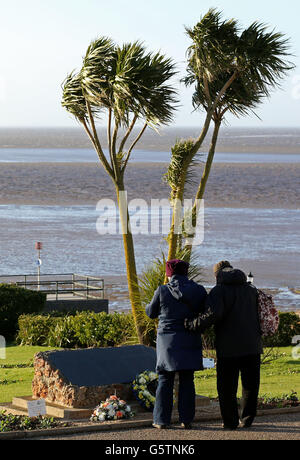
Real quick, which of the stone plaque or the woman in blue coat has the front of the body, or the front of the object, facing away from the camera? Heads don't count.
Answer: the woman in blue coat

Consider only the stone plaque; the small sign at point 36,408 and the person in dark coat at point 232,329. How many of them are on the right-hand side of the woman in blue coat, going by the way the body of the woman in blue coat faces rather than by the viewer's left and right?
1

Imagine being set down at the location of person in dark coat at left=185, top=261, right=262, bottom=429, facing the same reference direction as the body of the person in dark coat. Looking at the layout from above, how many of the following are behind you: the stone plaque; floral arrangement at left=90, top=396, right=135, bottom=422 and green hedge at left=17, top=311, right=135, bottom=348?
0

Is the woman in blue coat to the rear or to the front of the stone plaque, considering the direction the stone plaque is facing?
to the front

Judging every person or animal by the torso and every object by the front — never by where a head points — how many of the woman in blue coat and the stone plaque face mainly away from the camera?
1

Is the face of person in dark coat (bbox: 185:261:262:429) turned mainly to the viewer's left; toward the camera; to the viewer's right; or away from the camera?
away from the camera

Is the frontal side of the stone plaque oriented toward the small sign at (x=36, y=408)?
no

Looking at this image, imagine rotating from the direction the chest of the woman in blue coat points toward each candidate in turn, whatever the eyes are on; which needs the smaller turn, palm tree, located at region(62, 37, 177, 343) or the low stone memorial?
the palm tree

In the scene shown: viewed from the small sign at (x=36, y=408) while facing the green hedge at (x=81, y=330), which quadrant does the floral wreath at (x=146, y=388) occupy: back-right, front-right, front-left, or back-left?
front-right

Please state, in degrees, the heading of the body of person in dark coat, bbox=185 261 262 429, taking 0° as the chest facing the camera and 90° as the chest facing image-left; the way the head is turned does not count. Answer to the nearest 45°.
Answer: approximately 135°

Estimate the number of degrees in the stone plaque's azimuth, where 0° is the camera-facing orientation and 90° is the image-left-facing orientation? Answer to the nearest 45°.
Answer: approximately 315°

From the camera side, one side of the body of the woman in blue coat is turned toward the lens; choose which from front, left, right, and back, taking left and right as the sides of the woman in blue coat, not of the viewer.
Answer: back

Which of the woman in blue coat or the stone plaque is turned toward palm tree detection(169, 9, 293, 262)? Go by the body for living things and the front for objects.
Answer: the woman in blue coat

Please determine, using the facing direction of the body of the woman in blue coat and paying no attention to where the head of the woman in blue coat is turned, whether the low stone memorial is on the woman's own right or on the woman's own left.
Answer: on the woman's own left

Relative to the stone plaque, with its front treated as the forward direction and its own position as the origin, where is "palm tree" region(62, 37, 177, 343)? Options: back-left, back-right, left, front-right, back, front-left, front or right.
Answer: back-left

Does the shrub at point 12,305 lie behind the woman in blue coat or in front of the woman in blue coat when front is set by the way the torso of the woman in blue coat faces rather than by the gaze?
in front
